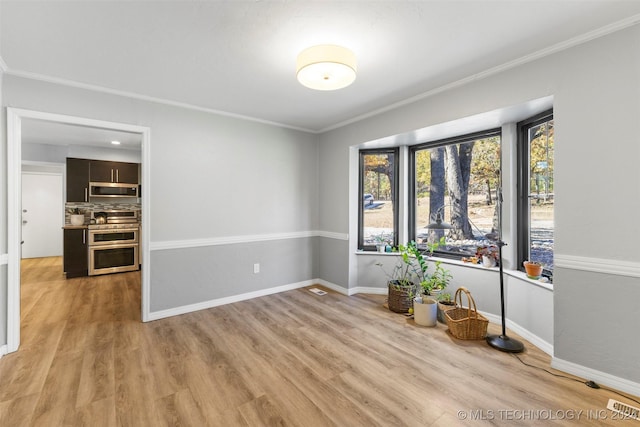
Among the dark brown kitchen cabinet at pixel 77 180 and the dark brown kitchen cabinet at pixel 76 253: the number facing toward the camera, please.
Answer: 2

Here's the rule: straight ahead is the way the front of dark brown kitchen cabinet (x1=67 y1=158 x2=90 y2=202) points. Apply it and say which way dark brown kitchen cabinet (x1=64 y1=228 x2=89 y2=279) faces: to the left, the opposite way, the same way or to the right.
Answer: the same way

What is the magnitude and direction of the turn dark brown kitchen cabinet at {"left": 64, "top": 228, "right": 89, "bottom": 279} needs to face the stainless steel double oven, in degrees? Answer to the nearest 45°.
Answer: approximately 90° to its left

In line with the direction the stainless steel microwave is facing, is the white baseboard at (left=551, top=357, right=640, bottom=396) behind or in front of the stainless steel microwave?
in front

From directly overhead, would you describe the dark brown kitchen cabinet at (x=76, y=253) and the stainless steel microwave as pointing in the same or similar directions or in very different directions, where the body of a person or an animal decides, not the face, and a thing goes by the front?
same or similar directions

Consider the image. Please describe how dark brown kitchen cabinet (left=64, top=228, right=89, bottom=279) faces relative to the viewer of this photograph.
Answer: facing the viewer

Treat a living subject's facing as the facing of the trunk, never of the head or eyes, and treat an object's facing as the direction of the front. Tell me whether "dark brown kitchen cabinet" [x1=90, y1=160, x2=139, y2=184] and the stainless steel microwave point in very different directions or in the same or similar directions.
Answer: same or similar directions

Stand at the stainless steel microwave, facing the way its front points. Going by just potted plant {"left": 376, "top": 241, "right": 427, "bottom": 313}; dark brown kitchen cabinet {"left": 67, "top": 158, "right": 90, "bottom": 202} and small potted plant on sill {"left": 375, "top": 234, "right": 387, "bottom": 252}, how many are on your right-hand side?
1

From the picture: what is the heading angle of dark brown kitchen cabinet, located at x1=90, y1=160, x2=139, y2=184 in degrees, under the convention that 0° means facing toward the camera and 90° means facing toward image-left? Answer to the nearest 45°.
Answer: approximately 0°

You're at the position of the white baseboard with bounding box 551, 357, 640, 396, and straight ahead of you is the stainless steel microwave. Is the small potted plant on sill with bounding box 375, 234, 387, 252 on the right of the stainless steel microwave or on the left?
right

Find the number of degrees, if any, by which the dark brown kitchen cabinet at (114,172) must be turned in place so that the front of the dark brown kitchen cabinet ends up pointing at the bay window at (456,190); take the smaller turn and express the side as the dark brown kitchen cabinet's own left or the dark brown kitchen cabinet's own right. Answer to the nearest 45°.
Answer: approximately 45° to the dark brown kitchen cabinet's own left

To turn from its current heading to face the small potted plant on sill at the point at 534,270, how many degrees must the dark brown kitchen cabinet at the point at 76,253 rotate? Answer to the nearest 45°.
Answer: approximately 45° to its left

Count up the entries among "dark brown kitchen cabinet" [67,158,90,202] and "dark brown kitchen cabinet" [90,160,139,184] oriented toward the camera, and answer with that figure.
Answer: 2

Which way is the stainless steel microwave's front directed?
toward the camera

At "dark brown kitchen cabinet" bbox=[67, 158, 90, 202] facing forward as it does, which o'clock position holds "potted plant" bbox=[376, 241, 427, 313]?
The potted plant is roughly at 11 o'clock from the dark brown kitchen cabinet.

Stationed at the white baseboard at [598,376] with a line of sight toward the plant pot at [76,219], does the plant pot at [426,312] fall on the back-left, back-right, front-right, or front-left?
front-right

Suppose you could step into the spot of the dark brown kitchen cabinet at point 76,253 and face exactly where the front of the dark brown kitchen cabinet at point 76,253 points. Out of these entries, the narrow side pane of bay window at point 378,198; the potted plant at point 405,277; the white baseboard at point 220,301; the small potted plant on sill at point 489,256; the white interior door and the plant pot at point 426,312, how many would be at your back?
1
